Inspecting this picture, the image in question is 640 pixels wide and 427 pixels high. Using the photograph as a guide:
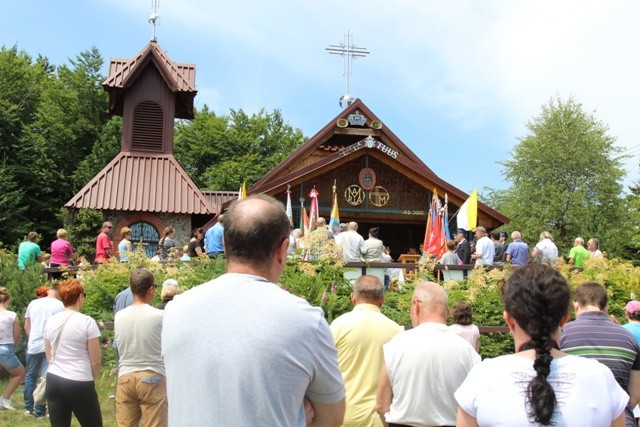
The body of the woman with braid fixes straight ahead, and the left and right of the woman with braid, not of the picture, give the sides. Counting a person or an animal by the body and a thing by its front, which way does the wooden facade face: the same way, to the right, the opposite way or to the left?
the opposite way

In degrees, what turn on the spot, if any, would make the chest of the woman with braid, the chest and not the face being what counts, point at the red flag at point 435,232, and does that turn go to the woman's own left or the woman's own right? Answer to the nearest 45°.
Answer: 0° — they already face it

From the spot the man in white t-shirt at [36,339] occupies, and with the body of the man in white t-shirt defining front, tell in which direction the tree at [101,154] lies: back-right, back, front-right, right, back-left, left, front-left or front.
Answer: front-left

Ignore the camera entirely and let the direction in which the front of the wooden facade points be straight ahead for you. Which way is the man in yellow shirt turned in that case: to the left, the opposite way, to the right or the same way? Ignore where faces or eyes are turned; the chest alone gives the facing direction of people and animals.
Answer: the opposite way

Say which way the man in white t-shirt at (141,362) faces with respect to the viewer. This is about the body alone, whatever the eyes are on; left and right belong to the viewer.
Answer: facing away from the viewer

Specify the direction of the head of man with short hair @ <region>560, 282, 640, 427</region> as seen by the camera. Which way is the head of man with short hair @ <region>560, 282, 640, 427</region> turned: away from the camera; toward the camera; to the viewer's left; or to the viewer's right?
away from the camera

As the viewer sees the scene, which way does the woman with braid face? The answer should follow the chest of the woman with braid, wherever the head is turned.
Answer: away from the camera

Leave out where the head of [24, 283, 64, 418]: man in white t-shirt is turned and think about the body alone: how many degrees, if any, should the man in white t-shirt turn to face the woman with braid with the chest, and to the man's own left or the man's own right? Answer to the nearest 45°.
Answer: approximately 135° to the man's own right

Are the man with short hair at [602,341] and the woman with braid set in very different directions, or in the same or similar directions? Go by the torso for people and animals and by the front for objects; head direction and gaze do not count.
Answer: same or similar directions

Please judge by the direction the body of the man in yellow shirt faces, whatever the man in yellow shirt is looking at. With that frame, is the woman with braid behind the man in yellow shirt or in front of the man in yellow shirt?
behind

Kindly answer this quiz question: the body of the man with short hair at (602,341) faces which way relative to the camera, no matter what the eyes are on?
away from the camera

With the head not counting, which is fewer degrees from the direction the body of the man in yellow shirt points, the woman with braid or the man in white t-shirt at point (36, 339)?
the man in white t-shirt

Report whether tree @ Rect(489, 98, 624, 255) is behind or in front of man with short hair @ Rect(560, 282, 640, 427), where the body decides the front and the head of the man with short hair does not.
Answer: in front

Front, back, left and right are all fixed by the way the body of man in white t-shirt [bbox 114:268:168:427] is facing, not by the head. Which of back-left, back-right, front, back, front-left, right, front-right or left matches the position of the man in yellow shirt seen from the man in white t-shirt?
back-right

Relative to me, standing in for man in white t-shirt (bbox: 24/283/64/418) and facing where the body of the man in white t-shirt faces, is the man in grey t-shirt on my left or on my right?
on my right

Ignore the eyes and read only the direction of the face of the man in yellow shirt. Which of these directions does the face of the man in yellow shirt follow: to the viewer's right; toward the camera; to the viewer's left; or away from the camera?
away from the camera

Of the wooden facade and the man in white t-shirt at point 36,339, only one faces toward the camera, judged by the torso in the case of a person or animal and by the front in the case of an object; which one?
the wooden facade

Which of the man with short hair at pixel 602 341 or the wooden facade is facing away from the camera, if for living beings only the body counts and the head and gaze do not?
the man with short hair
